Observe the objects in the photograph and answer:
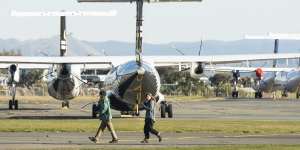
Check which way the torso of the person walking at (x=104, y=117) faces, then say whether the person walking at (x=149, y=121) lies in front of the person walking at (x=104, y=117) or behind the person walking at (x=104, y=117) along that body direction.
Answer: behind

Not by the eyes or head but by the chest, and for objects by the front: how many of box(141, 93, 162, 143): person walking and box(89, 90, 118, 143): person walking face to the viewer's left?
2

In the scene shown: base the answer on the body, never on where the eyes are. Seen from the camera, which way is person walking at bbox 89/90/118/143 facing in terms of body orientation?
to the viewer's left

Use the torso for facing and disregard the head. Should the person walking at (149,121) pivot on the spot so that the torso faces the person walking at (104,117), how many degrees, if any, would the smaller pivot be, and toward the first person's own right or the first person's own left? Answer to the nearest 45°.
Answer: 0° — they already face them

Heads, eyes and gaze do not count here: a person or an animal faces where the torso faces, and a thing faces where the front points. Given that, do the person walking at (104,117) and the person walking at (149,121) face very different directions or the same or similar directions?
same or similar directions

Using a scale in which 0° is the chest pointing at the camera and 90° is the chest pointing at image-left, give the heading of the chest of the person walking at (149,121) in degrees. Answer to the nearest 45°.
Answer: approximately 90°
